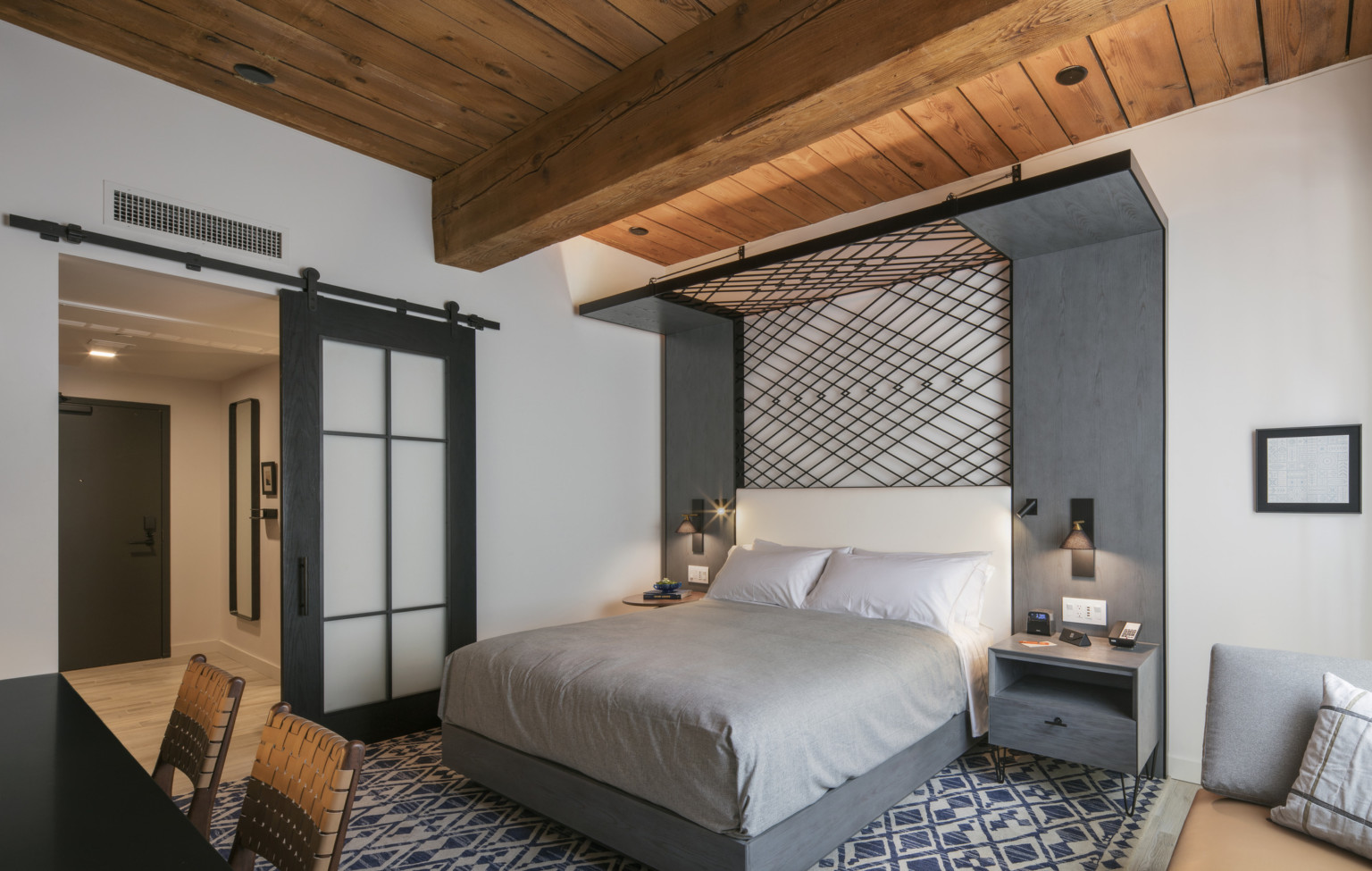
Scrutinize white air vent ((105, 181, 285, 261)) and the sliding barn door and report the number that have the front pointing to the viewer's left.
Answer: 0

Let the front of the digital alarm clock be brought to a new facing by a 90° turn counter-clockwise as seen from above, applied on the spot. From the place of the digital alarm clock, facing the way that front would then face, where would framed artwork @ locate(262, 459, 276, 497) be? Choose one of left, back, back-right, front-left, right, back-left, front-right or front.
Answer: back-right

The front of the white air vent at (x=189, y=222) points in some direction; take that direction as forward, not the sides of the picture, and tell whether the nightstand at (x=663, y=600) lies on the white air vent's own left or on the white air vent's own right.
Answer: on the white air vent's own left

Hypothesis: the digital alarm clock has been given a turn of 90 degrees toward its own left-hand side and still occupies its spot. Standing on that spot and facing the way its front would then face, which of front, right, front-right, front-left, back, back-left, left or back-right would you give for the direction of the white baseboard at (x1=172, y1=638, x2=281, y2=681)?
back-right

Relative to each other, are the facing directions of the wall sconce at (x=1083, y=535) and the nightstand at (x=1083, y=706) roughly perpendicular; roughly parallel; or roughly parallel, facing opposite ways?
roughly parallel

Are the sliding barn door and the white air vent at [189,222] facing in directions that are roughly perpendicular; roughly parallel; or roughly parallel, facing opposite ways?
roughly parallel

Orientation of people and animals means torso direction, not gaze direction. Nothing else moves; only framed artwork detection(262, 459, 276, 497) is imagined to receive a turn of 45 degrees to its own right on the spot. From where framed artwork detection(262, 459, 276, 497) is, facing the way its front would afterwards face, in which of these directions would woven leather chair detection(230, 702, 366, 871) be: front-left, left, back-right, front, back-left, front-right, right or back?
left

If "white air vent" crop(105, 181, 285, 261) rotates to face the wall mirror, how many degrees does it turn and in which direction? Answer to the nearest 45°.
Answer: approximately 135° to its left

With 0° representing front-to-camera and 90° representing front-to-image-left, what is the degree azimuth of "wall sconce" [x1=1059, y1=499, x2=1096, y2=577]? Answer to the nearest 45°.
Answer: approximately 45°

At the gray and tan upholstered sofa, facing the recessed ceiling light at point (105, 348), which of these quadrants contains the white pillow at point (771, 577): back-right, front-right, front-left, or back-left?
front-right

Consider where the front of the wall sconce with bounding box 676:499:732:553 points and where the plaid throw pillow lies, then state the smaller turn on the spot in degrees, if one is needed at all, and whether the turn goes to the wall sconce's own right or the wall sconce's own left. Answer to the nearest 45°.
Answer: approximately 90° to the wall sconce's own left

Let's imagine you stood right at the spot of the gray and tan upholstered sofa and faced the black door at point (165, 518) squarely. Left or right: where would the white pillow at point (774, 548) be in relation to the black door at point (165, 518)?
right
